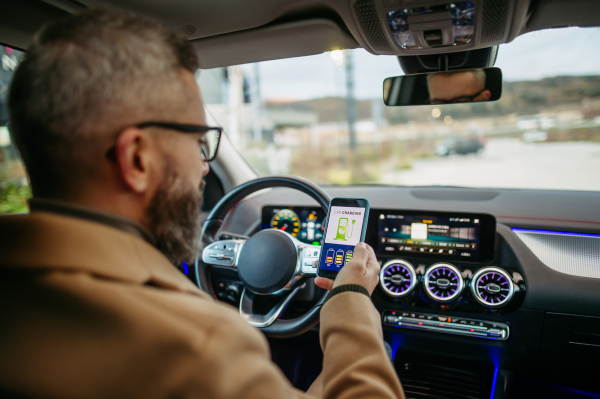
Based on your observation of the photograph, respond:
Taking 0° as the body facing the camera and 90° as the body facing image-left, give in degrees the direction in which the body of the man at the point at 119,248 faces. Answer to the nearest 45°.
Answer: approximately 225°

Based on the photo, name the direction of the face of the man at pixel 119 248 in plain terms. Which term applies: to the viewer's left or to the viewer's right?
to the viewer's right
